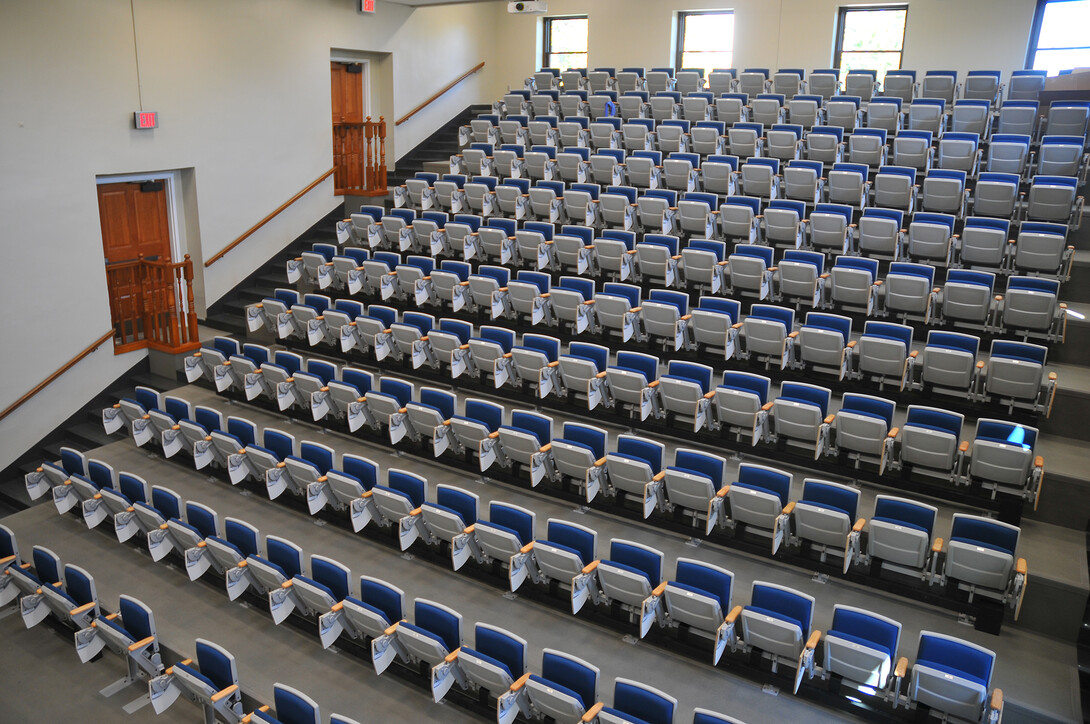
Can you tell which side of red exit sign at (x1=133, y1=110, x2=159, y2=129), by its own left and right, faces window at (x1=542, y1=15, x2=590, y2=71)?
left

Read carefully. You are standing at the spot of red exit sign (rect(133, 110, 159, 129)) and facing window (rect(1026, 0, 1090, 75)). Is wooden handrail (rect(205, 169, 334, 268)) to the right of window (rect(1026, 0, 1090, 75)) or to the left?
left

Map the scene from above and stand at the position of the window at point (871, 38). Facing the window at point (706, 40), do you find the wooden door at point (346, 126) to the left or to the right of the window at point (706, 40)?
left

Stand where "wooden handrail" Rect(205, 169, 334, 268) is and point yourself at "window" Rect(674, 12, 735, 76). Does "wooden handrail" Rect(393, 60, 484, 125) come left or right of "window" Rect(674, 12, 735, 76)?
left

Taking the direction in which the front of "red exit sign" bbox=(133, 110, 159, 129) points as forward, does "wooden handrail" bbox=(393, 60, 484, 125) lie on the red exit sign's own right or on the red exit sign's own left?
on the red exit sign's own left

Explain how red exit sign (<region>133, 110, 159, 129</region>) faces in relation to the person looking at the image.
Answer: facing the viewer and to the right of the viewer

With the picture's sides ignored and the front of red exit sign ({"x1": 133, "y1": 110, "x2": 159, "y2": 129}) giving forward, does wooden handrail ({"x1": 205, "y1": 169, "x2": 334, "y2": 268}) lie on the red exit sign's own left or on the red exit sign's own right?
on the red exit sign's own left

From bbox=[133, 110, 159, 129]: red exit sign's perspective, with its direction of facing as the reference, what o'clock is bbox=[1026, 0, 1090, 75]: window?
The window is roughly at 11 o'clock from the red exit sign.

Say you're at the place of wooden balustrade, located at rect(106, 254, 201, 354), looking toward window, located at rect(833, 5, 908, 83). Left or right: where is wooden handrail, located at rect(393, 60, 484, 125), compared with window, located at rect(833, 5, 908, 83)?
left

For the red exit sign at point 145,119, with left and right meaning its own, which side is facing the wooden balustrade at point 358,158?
left
